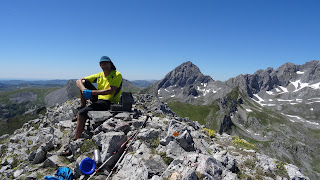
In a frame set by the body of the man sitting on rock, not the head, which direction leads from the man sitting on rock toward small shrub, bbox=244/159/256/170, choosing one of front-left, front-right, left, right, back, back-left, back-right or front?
left

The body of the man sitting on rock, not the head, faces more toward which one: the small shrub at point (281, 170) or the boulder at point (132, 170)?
the boulder

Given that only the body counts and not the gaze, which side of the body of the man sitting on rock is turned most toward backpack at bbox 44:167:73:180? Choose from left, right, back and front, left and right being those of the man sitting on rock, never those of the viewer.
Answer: front

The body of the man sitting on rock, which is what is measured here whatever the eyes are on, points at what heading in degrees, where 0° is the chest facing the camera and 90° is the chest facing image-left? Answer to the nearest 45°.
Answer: approximately 45°

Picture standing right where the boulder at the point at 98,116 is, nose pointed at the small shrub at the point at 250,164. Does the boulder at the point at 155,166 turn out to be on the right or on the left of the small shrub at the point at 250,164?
right

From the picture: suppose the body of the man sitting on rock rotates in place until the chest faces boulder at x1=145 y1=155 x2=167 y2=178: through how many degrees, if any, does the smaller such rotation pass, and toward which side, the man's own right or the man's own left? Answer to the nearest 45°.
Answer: approximately 45° to the man's own left

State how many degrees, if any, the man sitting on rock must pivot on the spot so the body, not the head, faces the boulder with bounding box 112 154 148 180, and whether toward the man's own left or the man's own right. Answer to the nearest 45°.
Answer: approximately 45° to the man's own left

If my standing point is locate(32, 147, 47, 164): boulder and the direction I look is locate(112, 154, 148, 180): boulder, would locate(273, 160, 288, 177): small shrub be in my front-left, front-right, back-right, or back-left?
front-left

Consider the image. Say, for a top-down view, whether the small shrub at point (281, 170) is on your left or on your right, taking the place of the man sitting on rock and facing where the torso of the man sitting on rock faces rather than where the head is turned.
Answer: on your left

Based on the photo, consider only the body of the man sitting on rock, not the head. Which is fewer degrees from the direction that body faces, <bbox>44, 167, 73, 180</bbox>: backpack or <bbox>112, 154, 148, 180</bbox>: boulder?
the backpack
